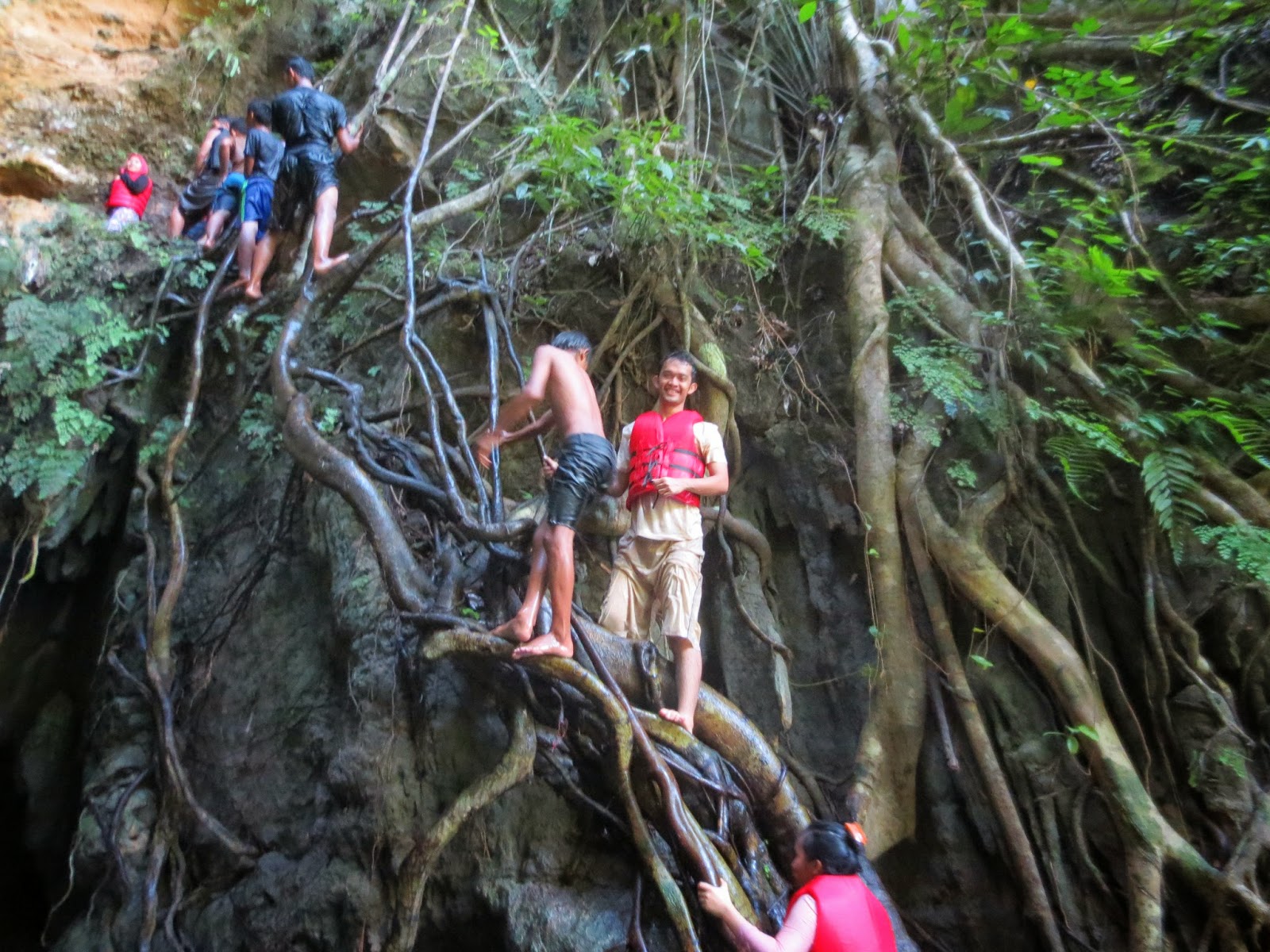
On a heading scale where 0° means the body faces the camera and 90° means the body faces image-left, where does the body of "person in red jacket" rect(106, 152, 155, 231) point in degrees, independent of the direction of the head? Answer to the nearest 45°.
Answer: approximately 45°

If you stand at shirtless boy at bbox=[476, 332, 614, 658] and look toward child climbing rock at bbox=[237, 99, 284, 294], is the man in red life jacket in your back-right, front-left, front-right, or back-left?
back-right

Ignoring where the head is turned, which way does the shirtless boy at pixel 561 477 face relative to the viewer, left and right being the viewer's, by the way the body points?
facing to the left of the viewer

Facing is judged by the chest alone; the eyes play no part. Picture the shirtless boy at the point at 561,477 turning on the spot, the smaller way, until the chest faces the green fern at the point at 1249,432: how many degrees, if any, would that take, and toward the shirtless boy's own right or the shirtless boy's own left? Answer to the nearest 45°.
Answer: approximately 180°

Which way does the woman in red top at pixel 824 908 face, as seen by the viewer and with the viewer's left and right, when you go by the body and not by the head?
facing away from the viewer and to the left of the viewer

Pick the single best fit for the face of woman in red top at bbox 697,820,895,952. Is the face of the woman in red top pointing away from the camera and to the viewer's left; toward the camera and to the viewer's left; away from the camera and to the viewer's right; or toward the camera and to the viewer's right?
away from the camera and to the viewer's left
